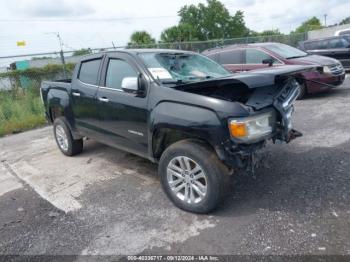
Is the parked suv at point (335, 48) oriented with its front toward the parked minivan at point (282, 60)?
no

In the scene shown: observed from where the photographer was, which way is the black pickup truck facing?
facing the viewer and to the right of the viewer

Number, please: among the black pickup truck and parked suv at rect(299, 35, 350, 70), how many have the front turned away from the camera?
0

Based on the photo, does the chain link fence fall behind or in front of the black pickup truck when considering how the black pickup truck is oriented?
behind

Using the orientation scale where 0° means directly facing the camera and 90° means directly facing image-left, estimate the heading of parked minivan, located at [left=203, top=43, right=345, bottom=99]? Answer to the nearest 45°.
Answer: approximately 315°

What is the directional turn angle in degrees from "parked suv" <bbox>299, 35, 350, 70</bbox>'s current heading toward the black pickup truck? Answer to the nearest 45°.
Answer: approximately 90° to its right

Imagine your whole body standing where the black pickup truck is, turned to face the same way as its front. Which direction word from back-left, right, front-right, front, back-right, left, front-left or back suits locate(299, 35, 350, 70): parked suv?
left

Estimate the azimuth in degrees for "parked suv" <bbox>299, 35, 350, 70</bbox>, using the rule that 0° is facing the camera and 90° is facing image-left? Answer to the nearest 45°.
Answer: approximately 270°

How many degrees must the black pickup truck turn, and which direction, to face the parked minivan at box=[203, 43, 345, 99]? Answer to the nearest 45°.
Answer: approximately 90° to its left

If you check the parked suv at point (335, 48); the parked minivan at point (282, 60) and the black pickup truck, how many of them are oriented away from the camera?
0

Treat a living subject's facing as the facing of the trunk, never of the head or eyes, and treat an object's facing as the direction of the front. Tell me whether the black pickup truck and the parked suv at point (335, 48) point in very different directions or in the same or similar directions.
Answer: same or similar directions

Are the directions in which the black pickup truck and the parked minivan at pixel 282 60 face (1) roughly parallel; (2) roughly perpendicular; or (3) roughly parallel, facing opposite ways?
roughly parallel
